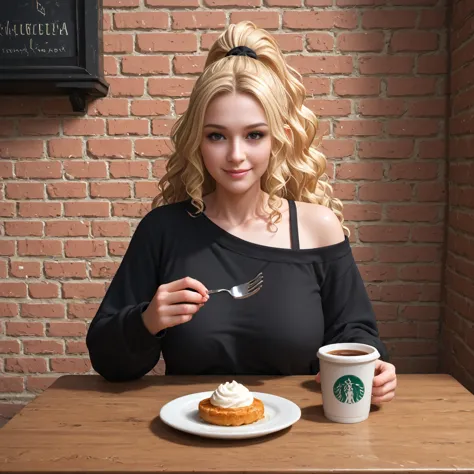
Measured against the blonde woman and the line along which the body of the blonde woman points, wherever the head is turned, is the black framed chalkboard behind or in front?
behind

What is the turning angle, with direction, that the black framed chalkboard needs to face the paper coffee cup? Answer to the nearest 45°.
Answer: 0° — it already faces it

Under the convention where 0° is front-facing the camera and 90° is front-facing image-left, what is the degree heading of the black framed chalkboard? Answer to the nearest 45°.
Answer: approximately 0°

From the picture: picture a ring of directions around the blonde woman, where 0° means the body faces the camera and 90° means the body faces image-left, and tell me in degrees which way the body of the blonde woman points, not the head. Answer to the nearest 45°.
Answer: approximately 0°

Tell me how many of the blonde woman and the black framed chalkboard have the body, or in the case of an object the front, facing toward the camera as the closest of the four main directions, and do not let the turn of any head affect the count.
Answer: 2
